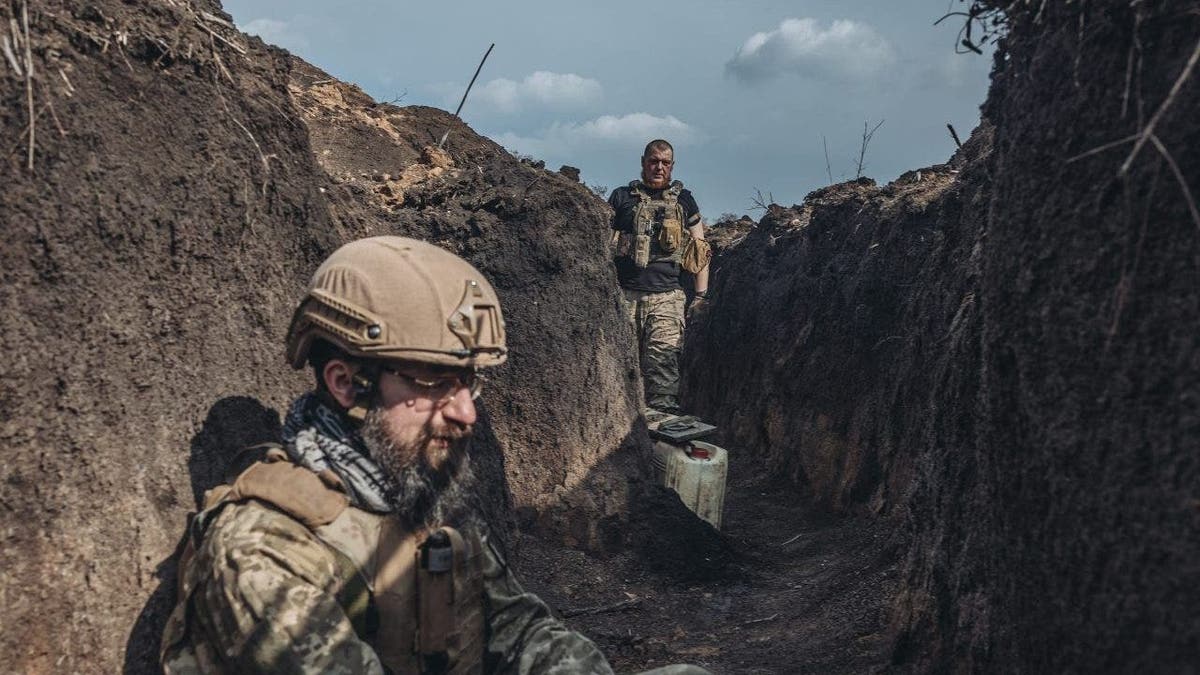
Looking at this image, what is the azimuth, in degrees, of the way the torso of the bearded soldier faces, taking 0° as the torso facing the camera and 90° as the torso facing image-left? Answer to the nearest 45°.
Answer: approximately 315°

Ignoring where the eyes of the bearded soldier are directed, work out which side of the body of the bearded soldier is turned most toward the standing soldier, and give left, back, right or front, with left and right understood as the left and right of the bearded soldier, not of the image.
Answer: left

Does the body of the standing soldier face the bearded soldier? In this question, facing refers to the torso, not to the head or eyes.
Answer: yes

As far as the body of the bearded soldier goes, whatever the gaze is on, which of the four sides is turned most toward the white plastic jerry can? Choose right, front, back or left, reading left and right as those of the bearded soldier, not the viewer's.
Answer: left

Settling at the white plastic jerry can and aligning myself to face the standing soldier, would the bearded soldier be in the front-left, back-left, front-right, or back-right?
back-left

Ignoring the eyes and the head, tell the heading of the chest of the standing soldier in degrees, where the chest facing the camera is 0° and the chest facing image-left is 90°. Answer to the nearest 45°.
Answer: approximately 0°
